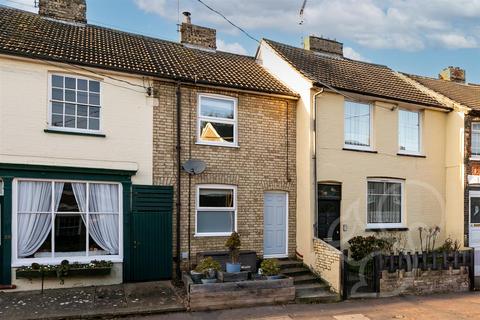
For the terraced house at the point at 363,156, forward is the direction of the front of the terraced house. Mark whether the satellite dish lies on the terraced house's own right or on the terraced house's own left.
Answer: on the terraced house's own right

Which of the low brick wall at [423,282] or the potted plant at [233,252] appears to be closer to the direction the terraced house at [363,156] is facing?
the low brick wall

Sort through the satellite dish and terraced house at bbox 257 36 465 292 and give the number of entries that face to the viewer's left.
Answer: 0

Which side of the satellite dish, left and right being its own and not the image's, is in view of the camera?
front

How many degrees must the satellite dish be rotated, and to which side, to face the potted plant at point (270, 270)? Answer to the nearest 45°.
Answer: approximately 45° to its left

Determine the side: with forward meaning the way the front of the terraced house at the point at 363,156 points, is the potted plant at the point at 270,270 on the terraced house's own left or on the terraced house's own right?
on the terraced house's own right

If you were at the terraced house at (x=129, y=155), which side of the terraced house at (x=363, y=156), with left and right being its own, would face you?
right

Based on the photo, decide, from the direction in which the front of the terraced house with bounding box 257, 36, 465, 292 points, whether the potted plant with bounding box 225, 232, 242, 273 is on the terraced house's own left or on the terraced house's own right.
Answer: on the terraced house's own right

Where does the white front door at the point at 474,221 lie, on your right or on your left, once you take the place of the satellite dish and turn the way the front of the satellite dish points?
on your left

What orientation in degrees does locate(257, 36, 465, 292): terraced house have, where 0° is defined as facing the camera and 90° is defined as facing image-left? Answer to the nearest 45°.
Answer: approximately 315°
